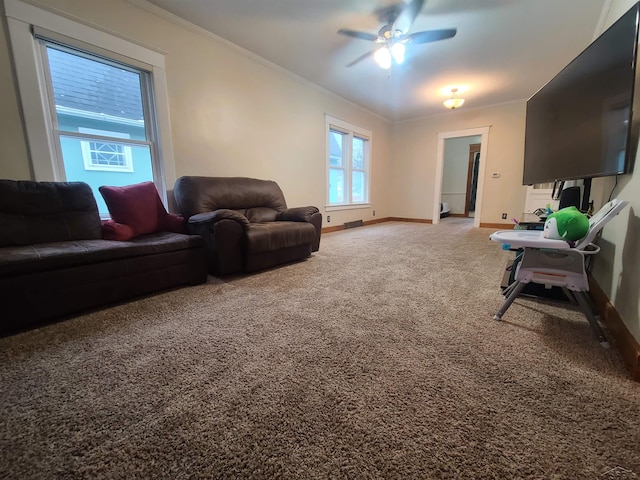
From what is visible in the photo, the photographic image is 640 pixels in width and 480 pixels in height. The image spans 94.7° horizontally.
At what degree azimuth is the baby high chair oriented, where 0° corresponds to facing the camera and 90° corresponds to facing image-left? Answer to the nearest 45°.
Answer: approximately 90°

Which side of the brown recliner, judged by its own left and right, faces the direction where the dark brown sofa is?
right

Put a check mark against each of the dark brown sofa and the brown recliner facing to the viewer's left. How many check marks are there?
0

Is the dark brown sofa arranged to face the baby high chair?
yes

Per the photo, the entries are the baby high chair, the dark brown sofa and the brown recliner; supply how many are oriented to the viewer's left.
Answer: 1

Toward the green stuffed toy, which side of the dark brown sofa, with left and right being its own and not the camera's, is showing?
front

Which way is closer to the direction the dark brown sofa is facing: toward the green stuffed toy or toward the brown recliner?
the green stuffed toy

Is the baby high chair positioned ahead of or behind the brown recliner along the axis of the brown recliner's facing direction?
ahead

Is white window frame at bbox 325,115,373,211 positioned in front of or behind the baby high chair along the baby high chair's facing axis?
in front

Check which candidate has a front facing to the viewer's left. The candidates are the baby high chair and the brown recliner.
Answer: the baby high chair

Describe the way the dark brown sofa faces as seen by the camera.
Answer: facing the viewer and to the right of the viewer
